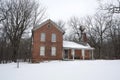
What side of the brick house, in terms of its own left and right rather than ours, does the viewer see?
front

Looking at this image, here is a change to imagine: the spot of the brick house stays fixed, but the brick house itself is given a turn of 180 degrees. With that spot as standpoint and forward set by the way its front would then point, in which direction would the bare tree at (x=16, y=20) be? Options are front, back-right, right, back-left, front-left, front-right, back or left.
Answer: front-left
